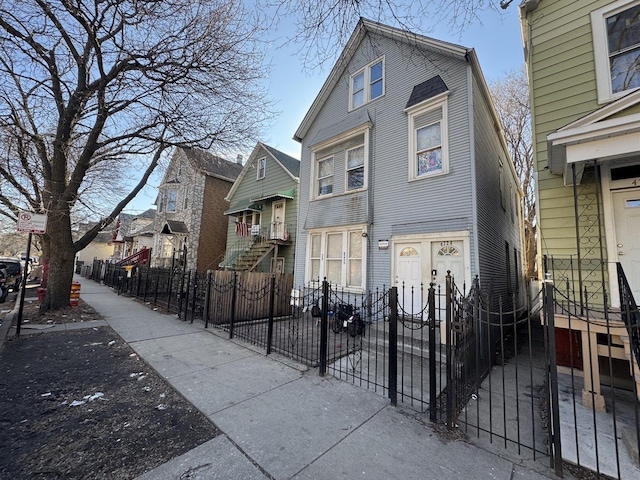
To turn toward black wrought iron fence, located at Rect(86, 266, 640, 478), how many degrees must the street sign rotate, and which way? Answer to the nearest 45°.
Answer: approximately 45° to its left

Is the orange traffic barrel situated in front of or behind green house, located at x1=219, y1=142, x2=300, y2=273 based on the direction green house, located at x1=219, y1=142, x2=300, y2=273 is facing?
in front

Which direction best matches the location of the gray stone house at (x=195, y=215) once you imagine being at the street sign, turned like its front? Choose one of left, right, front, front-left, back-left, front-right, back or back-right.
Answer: back-left

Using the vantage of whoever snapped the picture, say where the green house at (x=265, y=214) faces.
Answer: facing the viewer and to the left of the viewer

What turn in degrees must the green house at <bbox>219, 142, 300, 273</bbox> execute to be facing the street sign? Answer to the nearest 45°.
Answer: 0° — it already faces it

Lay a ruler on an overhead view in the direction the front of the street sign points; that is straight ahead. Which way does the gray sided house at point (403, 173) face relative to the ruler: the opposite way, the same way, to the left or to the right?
to the right

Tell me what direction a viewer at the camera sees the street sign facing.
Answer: facing the viewer

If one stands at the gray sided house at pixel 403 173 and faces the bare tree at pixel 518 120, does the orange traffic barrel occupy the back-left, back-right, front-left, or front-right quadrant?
back-left
